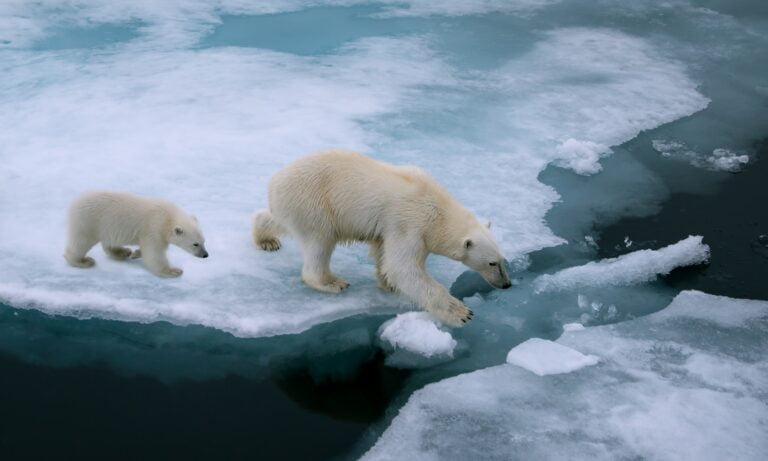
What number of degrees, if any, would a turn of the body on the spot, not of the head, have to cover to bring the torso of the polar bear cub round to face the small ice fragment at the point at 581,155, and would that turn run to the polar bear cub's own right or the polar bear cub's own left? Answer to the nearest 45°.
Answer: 0° — it already faces it

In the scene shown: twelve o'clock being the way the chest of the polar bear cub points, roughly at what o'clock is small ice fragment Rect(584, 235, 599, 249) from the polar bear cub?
The small ice fragment is roughly at 12 o'clock from the polar bear cub.

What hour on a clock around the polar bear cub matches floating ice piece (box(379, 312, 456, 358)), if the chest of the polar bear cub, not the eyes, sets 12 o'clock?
The floating ice piece is roughly at 1 o'clock from the polar bear cub.

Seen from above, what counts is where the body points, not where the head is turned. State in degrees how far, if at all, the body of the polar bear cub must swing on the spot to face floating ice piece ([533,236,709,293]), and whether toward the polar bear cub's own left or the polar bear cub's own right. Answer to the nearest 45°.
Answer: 0° — it already faces it

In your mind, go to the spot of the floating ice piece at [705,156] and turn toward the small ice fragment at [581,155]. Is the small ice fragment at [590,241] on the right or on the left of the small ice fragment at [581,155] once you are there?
left

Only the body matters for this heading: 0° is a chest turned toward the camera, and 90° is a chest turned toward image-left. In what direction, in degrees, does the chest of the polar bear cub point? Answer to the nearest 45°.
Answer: approximately 270°

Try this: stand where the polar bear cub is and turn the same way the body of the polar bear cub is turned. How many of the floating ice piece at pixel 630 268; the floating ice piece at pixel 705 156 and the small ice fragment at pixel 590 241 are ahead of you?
3

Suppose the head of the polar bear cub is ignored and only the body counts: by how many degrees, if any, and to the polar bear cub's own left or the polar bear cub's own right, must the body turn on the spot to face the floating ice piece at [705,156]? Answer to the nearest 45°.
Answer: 0° — it already faces it
